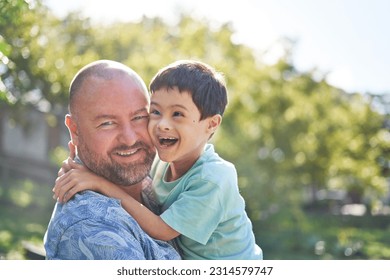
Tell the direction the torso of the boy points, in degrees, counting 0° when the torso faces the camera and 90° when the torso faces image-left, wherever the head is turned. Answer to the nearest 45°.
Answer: approximately 45°
